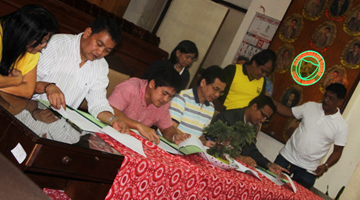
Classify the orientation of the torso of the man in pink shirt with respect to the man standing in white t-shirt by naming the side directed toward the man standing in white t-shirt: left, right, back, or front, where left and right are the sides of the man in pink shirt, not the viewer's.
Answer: left

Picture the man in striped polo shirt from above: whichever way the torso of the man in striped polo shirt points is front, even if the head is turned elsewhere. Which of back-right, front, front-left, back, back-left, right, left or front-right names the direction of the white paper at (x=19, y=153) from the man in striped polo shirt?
front-right

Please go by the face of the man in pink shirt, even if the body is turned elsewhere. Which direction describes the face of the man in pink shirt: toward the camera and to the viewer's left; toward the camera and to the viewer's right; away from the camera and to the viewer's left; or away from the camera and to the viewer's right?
toward the camera and to the viewer's right

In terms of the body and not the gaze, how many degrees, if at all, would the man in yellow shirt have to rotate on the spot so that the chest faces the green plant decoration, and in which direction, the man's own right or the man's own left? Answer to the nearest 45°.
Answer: approximately 45° to the man's own right

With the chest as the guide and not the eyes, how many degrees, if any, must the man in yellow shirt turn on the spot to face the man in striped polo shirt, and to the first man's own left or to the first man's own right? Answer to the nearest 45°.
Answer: approximately 45° to the first man's own right

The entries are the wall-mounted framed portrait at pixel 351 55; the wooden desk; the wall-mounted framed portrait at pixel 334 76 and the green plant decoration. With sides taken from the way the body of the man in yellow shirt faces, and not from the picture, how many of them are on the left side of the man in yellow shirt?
2

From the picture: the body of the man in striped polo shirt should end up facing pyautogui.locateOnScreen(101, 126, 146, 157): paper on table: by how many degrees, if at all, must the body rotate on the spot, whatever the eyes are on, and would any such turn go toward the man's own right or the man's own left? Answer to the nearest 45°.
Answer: approximately 45° to the man's own right

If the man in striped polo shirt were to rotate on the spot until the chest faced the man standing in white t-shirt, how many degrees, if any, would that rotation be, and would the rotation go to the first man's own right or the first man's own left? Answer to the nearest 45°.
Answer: approximately 90° to the first man's own left

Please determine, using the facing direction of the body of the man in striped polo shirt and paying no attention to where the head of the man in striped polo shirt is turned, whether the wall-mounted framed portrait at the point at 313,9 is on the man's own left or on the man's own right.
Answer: on the man's own left

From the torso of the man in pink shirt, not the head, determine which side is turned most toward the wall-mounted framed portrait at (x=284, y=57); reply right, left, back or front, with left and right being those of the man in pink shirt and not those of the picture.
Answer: left

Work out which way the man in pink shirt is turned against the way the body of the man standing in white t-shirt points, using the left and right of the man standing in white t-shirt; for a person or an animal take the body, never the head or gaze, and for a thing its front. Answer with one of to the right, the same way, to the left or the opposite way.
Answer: to the left

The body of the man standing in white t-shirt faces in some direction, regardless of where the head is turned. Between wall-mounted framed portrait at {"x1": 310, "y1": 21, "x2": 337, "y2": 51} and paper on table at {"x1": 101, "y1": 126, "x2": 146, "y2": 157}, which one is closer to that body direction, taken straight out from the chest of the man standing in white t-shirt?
the paper on table
